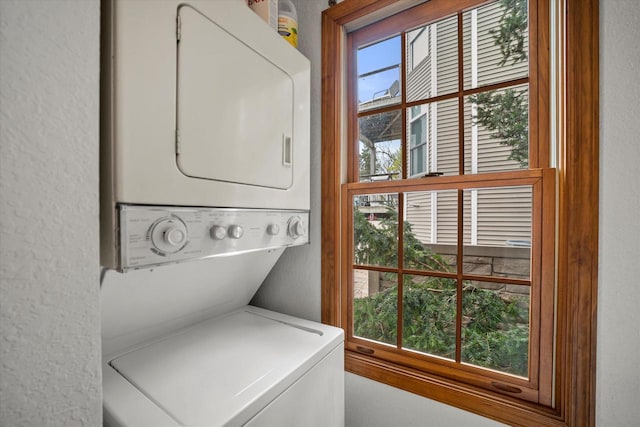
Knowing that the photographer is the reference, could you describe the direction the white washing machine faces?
facing the viewer and to the right of the viewer

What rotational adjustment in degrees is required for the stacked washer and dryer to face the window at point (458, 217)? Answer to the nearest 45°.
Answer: approximately 45° to its left

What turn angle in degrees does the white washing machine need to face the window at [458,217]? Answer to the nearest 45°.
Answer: approximately 45° to its left
